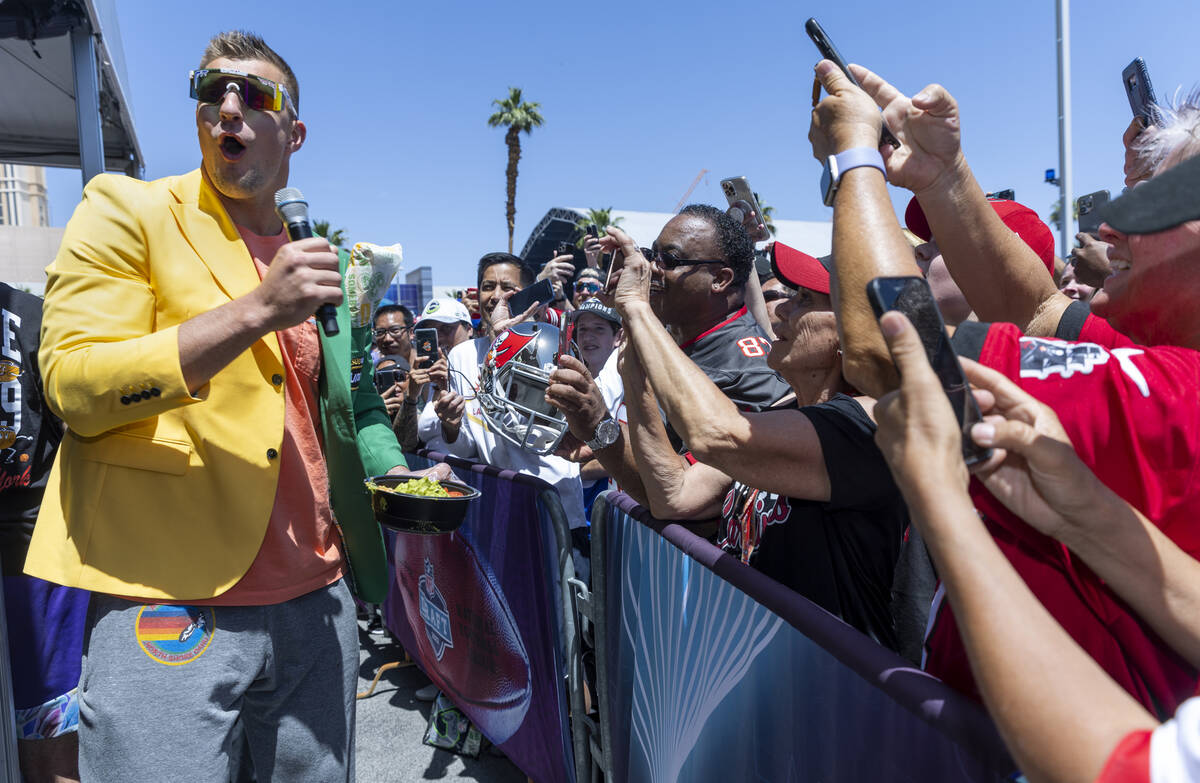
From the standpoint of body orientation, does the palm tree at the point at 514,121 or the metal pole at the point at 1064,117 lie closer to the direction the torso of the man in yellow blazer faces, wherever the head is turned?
the metal pole

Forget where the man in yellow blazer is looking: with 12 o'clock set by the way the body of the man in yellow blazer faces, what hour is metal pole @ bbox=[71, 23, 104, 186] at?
The metal pole is roughly at 7 o'clock from the man in yellow blazer.

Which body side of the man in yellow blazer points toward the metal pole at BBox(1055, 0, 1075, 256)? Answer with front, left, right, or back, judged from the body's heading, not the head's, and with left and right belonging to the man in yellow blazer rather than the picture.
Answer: left

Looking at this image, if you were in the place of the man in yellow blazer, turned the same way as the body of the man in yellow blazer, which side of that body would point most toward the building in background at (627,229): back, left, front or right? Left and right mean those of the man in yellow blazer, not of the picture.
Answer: left

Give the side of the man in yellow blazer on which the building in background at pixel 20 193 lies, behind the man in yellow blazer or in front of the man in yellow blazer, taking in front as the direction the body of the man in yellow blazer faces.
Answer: behind

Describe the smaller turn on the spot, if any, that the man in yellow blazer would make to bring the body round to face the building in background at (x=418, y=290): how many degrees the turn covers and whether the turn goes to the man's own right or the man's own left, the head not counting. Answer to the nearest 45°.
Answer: approximately 135° to the man's own left

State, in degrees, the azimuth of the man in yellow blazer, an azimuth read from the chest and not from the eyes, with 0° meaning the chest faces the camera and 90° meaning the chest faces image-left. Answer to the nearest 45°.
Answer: approximately 315°
